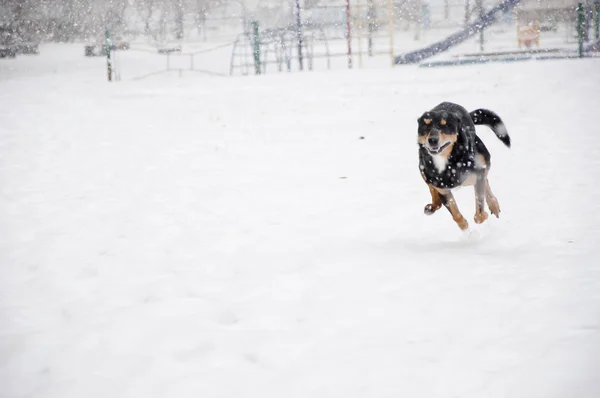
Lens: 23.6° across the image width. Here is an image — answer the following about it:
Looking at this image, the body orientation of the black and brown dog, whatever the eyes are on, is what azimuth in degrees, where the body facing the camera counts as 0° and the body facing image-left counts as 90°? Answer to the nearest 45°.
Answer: approximately 45°

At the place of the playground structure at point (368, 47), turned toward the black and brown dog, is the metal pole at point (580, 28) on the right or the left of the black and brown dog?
left

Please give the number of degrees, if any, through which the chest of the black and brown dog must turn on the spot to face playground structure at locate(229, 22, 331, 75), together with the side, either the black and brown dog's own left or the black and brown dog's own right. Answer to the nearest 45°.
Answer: approximately 135° to the black and brown dog's own right

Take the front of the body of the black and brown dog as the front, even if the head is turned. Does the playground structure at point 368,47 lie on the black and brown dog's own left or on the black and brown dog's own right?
on the black and brown dog's own right

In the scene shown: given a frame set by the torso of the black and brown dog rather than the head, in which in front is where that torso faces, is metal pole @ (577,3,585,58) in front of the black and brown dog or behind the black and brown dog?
behind
